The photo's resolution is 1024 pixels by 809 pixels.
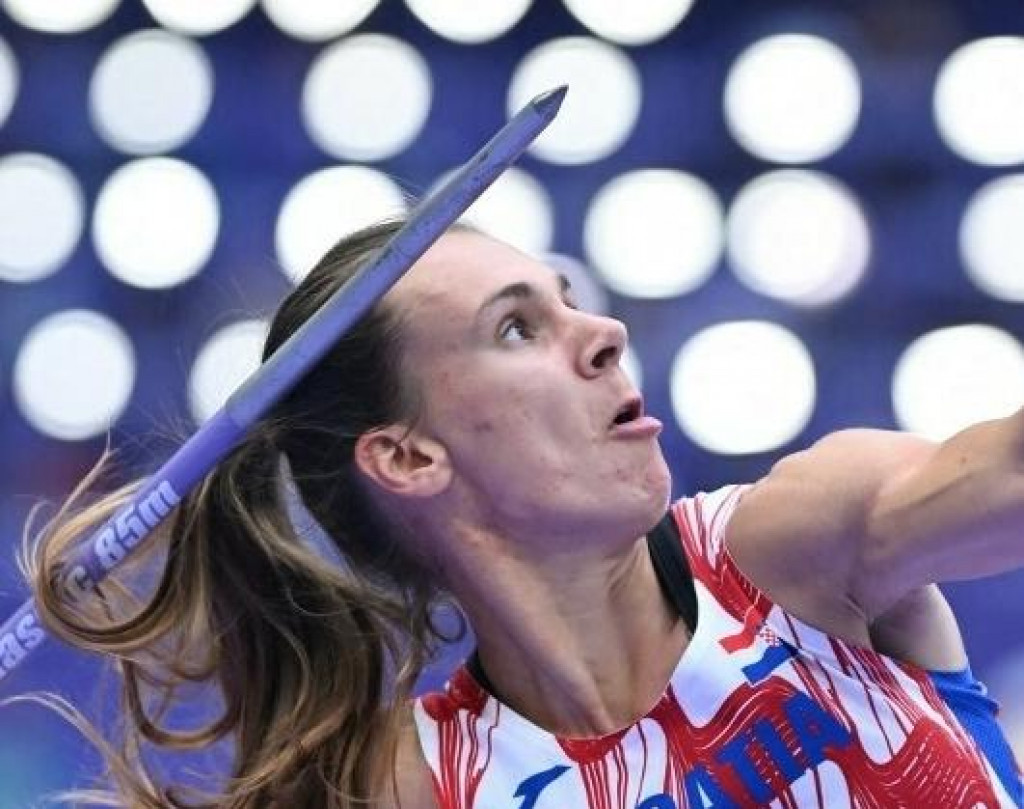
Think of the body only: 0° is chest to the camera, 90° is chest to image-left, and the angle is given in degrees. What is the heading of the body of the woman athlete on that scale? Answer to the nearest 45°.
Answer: approximately 315°
